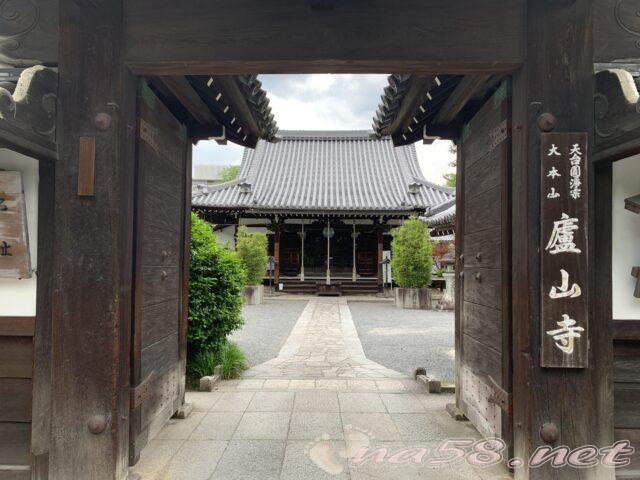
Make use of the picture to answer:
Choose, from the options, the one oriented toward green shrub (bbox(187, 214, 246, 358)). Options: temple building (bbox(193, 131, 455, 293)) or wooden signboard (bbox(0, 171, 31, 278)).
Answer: the temple building

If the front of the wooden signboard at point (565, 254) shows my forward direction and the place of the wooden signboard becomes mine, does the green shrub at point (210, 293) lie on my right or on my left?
on my right

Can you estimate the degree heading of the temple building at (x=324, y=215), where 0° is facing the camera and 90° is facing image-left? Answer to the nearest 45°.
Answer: approximately 0°

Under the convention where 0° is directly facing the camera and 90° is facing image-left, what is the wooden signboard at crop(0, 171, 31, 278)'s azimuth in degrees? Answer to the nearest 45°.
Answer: approximately 0°

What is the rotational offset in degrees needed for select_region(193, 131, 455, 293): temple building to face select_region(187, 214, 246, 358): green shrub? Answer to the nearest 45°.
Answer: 0° — it already faces it
